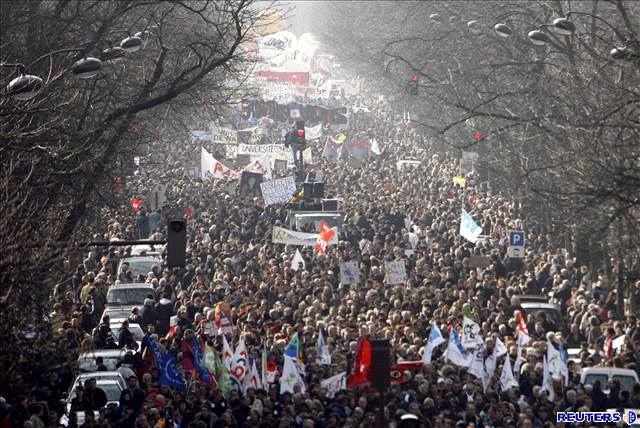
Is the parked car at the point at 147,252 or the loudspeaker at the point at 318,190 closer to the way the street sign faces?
the parked car

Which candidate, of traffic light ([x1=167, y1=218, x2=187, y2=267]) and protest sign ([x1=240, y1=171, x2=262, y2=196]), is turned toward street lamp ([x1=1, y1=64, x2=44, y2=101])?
the protest sign

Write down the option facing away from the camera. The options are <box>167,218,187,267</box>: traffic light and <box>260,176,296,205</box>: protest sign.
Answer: the traffic light

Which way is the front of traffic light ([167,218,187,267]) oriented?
away from the camera
